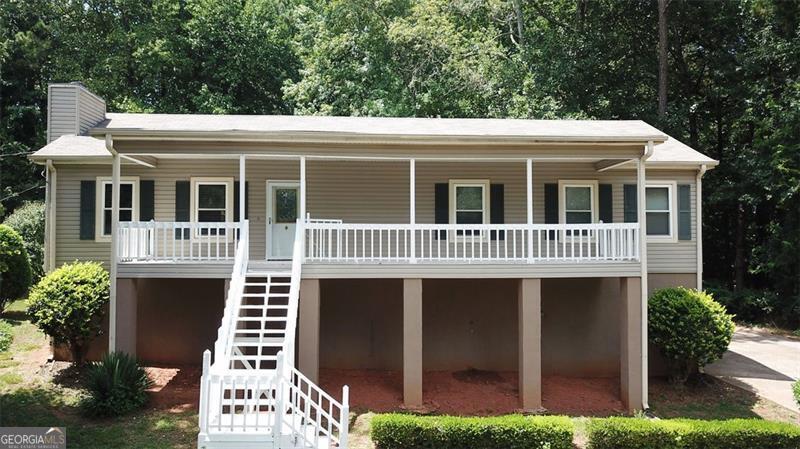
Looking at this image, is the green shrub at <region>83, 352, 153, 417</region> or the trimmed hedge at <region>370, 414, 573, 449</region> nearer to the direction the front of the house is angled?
the trimmed hedge

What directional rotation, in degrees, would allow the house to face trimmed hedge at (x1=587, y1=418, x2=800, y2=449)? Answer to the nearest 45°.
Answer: approximately 45° to its left

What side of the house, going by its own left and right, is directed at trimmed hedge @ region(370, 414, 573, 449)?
front

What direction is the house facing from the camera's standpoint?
toward the camera

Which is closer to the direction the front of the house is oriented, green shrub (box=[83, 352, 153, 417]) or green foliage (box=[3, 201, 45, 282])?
the green shrub

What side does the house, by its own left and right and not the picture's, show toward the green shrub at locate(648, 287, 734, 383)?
left

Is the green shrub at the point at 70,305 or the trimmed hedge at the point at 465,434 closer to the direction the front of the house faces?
the trimmed hedge
